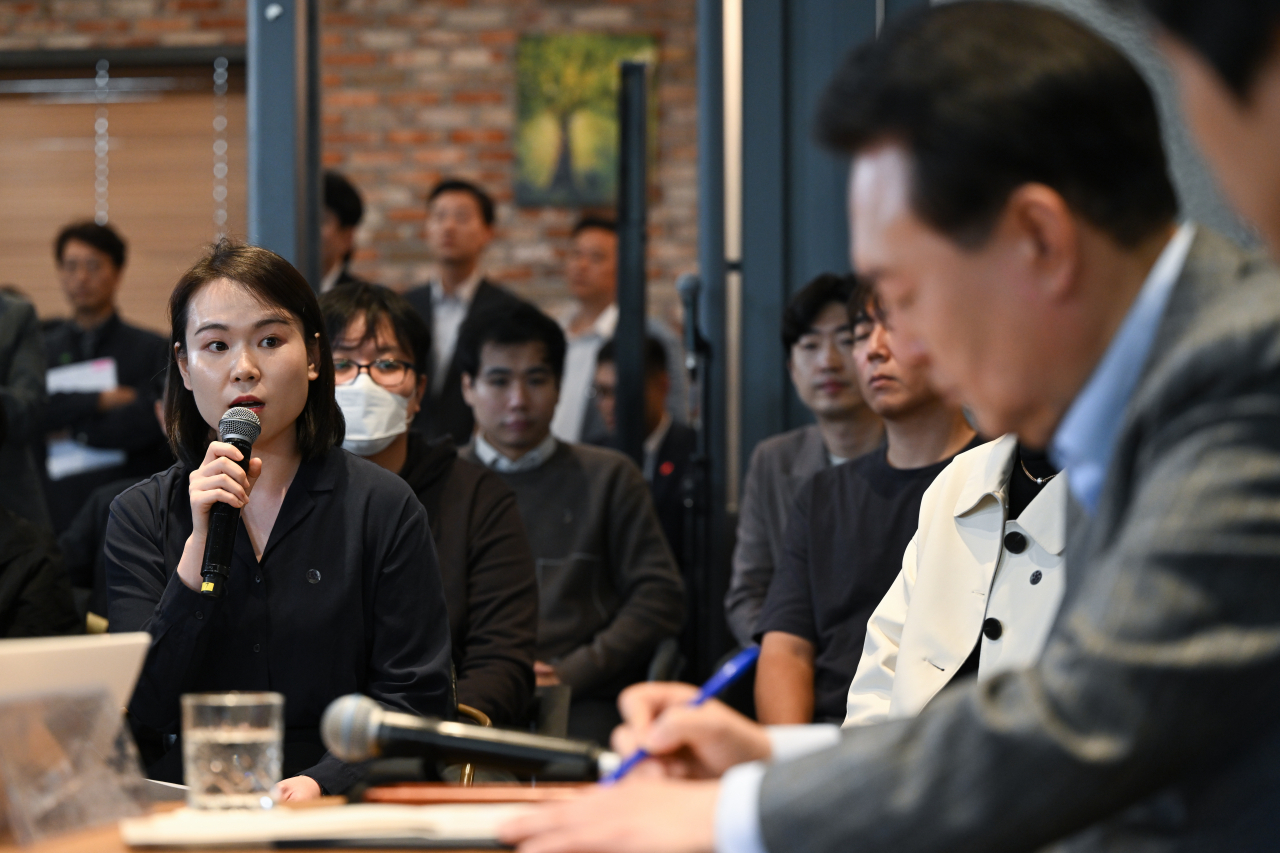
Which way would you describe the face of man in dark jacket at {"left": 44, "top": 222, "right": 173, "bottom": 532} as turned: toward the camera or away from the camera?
toward the camera

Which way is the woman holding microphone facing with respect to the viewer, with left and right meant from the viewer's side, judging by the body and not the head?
facing the viewer

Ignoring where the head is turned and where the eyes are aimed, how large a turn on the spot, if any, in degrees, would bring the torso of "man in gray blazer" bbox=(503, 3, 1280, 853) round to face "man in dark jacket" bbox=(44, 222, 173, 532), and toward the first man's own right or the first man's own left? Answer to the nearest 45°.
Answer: approximately 45° to the first man's own right

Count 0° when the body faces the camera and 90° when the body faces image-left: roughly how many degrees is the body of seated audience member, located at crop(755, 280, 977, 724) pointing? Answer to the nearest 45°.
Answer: approximately 45°

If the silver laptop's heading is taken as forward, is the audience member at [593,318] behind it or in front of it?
in front

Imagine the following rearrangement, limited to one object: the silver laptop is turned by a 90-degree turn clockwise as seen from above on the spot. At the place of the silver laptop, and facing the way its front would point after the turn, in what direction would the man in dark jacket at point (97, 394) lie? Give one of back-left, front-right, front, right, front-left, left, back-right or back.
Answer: left

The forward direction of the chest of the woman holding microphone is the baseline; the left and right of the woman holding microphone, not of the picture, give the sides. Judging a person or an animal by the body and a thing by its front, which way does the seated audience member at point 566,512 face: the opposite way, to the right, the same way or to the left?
the same way

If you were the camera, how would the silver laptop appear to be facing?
facing away from the viewer

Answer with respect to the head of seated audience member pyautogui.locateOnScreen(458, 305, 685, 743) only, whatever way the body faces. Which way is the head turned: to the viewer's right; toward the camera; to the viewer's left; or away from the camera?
toward the camera

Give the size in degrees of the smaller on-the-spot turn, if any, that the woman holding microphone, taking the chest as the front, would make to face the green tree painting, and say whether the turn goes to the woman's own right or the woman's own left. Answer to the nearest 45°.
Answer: approximately 180°

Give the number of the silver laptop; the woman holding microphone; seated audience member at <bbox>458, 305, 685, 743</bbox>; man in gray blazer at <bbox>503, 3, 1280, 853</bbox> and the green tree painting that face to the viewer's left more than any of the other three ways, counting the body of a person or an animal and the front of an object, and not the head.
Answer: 1

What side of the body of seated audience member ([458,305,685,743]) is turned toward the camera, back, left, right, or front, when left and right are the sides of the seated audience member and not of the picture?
front

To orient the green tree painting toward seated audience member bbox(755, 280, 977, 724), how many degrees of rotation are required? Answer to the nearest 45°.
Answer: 0° — it already faces them

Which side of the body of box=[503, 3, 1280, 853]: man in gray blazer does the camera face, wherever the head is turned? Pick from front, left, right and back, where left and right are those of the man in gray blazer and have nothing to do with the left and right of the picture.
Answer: left

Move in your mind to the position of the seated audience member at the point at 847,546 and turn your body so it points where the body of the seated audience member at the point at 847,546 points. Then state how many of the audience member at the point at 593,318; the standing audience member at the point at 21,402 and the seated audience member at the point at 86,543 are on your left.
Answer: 0

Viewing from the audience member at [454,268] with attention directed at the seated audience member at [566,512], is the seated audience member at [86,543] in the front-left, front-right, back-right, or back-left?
front-right
